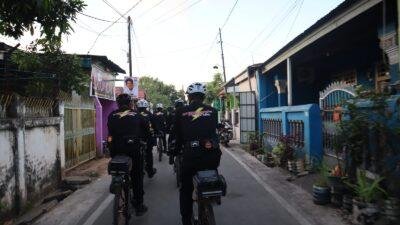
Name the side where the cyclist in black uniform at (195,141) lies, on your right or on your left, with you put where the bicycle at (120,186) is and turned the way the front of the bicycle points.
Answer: on your right

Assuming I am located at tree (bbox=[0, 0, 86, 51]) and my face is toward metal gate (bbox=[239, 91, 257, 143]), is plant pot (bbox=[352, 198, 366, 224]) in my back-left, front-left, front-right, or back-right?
front-right

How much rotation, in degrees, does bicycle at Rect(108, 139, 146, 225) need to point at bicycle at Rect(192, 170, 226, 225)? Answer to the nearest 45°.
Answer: approximately 135° to its right

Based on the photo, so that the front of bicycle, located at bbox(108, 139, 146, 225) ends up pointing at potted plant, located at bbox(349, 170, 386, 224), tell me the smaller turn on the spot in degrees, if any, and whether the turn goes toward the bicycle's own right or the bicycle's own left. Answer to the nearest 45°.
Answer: approximately 90° to the bicycle's own right

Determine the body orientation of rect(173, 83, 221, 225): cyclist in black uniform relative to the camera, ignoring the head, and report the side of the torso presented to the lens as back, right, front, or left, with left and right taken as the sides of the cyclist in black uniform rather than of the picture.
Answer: back

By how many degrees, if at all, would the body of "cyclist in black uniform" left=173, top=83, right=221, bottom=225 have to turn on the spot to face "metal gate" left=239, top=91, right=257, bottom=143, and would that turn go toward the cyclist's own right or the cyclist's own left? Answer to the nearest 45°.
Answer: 0° — they already face it

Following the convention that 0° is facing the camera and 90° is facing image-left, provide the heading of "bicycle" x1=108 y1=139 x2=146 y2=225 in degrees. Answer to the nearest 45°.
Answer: approximately 180°

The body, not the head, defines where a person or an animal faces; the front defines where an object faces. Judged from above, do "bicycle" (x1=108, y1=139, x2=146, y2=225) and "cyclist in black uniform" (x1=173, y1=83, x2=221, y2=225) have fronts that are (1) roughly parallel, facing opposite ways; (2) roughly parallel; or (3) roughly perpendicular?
roughly parallel

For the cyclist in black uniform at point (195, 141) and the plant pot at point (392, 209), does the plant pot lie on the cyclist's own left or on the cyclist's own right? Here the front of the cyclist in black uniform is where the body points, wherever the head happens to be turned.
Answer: on the cyclist's own right

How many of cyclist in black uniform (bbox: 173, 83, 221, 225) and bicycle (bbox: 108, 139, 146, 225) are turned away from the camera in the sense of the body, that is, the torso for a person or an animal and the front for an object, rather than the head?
2
